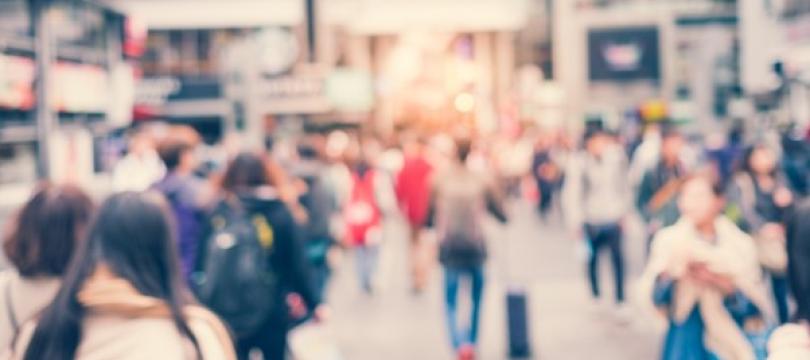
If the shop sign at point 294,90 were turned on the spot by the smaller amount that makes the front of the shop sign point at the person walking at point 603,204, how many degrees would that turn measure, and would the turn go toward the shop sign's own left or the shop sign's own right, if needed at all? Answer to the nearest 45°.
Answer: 0° — it already faces them

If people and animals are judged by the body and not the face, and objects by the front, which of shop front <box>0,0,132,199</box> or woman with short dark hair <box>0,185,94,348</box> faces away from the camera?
the woman with short dark hair

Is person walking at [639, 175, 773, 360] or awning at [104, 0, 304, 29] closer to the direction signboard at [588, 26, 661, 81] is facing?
the person walking

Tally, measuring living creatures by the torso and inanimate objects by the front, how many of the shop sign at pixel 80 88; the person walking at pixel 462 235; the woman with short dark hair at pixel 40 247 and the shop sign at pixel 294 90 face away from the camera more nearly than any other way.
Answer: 2

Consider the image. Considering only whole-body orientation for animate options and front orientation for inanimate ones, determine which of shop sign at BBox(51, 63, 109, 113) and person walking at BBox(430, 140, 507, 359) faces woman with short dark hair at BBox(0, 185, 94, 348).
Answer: the shop sign

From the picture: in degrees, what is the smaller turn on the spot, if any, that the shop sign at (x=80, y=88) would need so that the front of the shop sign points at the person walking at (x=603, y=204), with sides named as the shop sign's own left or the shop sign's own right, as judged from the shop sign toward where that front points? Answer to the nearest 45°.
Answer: approximately 45° to the shop sign's own left
